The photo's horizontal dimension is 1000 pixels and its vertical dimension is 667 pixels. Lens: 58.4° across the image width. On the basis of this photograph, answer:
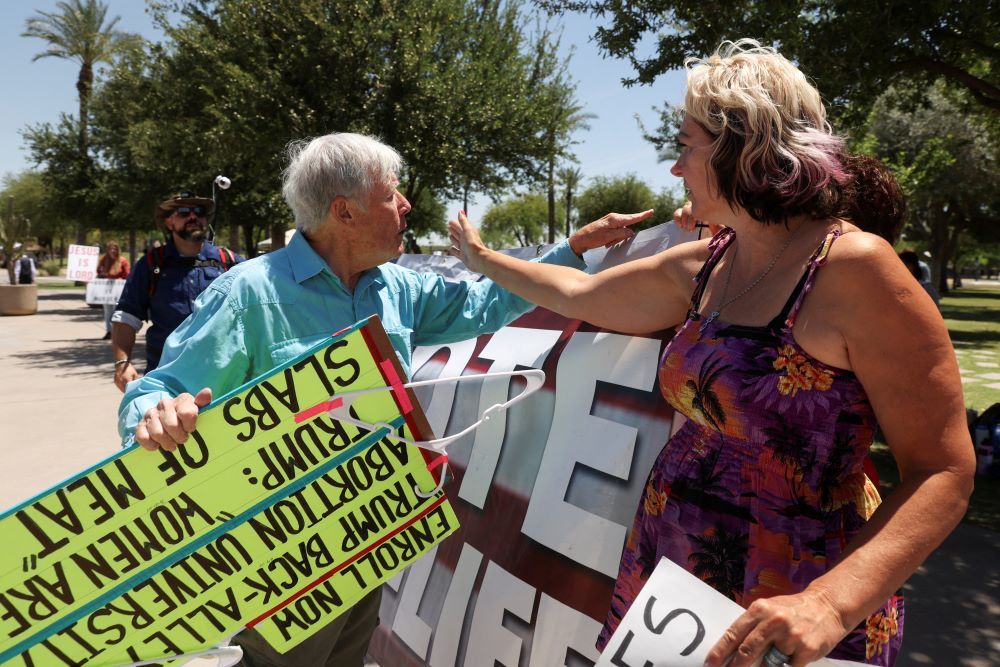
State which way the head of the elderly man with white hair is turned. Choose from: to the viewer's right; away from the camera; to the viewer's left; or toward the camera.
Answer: to the viewer's right

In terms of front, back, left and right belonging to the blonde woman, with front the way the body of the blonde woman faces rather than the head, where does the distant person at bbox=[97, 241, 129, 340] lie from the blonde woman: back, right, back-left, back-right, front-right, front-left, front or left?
right

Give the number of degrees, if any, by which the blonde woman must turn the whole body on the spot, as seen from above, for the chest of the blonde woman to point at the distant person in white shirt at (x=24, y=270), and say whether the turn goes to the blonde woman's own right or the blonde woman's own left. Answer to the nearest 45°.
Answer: approximately 90° to the blonde woman's own right

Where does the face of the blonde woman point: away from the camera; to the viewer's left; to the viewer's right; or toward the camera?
to the viewer's left

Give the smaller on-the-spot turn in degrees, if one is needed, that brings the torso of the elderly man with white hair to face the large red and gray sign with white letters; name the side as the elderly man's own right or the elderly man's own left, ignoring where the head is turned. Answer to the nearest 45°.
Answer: approximately 45° to the elderly man's own left

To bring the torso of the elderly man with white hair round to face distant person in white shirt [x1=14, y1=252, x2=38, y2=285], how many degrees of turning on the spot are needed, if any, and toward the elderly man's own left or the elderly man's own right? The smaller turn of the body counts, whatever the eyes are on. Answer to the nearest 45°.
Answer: approximately 180°

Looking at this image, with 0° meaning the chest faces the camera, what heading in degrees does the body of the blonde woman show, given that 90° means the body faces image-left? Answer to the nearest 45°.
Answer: approximately 45°

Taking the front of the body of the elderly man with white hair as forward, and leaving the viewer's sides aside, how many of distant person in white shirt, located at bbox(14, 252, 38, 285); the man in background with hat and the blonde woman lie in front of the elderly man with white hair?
1

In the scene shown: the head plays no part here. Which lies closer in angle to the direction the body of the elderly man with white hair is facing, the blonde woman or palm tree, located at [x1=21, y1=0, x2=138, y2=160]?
the blonde woman

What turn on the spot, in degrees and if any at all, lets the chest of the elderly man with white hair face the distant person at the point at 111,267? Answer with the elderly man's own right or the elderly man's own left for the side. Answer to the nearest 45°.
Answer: approximately 135° to the elderly man's own left

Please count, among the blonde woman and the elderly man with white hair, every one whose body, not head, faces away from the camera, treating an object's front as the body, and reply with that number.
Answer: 0

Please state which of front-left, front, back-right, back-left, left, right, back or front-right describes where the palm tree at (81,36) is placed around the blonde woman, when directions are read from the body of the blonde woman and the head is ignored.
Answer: right

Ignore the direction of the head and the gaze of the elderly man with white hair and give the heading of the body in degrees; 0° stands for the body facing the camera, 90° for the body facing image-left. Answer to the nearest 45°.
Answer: approximately 315°

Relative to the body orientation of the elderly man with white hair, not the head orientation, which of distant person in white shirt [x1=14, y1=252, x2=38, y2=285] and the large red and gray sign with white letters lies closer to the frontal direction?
the large red and gray sign with white letters
